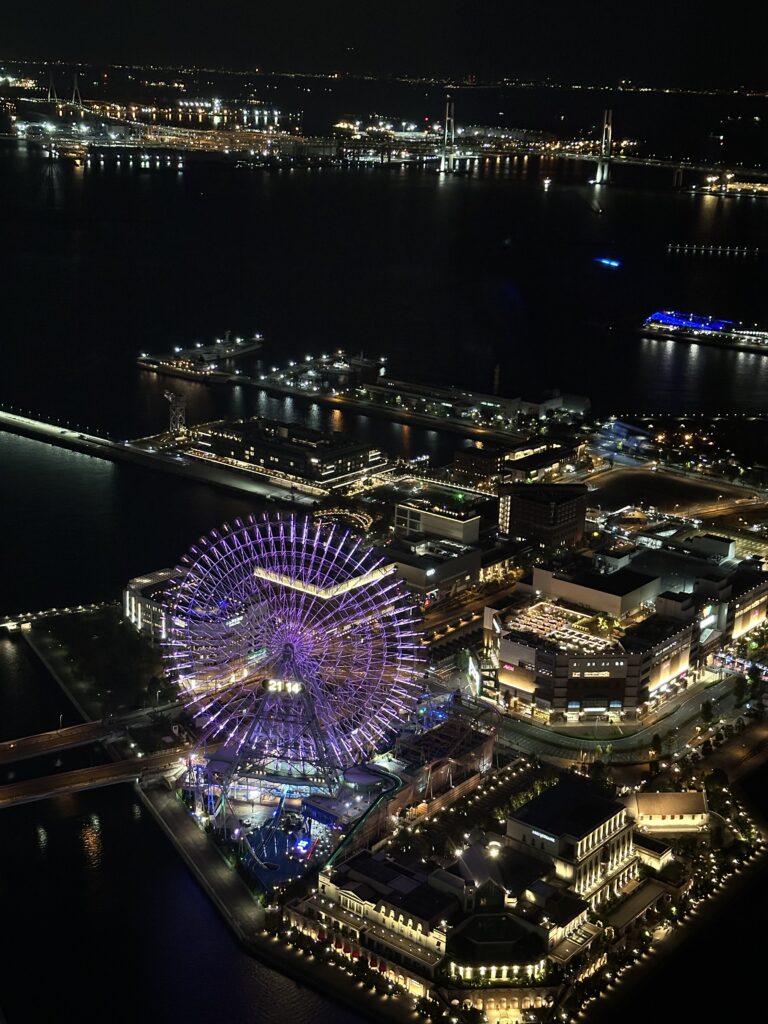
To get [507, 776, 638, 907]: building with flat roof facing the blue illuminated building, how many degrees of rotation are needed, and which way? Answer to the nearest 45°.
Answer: approximately 135° to its left

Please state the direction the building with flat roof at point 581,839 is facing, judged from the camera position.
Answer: facing the viewer and to the right of the viewer

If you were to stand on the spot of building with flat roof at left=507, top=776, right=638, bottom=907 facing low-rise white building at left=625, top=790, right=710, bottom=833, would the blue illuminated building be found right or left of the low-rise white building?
left

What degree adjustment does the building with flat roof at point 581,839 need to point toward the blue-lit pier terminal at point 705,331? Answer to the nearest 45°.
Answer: approximately 135° to its left

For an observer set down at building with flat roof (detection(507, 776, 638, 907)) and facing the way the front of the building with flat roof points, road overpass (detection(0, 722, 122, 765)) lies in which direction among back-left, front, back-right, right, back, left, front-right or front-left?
back-right

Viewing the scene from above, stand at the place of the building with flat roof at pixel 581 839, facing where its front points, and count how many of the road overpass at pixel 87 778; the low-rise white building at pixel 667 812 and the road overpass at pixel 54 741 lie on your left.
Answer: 1

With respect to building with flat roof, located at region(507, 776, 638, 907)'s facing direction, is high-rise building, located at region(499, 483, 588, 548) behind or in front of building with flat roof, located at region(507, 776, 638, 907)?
behind

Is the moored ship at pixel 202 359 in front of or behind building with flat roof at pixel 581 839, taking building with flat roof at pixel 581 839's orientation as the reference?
behind

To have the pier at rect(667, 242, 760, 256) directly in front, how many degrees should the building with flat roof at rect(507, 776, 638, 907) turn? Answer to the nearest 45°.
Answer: approximately 135° to its left

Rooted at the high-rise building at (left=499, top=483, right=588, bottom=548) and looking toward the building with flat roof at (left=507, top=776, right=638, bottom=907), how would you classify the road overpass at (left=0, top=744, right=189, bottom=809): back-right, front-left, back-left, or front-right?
front-right
